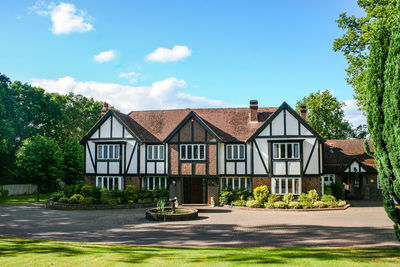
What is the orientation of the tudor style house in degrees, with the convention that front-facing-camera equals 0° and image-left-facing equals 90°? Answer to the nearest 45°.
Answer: approximately 0°

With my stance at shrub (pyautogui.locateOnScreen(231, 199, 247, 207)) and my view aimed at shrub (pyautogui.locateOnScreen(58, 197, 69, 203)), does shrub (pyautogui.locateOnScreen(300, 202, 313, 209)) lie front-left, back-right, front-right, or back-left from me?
back-left

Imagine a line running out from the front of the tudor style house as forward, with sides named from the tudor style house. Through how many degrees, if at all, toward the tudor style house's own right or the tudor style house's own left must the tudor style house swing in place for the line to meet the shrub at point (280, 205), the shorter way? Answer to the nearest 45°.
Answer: approximately 45° to the tudor style house's own left

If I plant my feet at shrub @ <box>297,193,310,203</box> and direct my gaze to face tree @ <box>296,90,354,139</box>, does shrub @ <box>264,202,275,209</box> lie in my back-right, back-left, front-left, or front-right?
back-left

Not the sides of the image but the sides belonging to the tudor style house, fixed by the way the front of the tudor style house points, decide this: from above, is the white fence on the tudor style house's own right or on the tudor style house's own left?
on the tudor style house's own right

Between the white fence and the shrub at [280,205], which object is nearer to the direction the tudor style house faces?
the shrub

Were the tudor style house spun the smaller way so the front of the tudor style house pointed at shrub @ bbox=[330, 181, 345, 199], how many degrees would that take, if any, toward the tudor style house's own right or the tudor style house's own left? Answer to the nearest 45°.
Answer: approximately 90° to the tudor style house's own left

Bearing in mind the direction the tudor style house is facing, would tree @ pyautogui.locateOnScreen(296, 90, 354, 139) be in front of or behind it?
behind

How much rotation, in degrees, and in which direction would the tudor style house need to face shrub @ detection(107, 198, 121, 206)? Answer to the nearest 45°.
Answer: approximately 45° to its right
